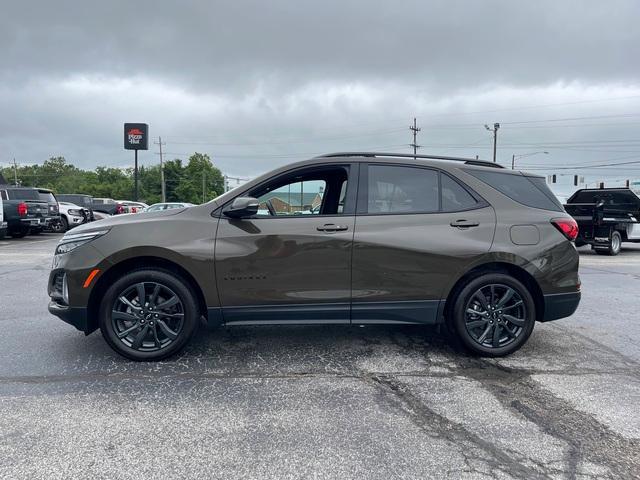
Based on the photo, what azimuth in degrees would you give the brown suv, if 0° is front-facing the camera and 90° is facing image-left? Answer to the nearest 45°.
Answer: approximately 90°

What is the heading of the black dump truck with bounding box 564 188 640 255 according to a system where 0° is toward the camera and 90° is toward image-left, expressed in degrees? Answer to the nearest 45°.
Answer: approximately 225°

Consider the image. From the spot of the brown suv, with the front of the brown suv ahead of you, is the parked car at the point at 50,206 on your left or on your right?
on your right

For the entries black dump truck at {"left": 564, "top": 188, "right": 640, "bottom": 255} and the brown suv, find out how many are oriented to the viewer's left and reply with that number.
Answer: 1

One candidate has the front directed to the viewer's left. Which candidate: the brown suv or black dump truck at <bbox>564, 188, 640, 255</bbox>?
the brown suv

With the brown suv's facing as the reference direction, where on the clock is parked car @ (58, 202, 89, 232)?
The parked car is roughly at 2 o'clock from the brown suv.

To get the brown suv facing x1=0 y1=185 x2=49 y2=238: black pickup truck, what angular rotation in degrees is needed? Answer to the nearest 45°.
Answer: approximately 45° to its right
